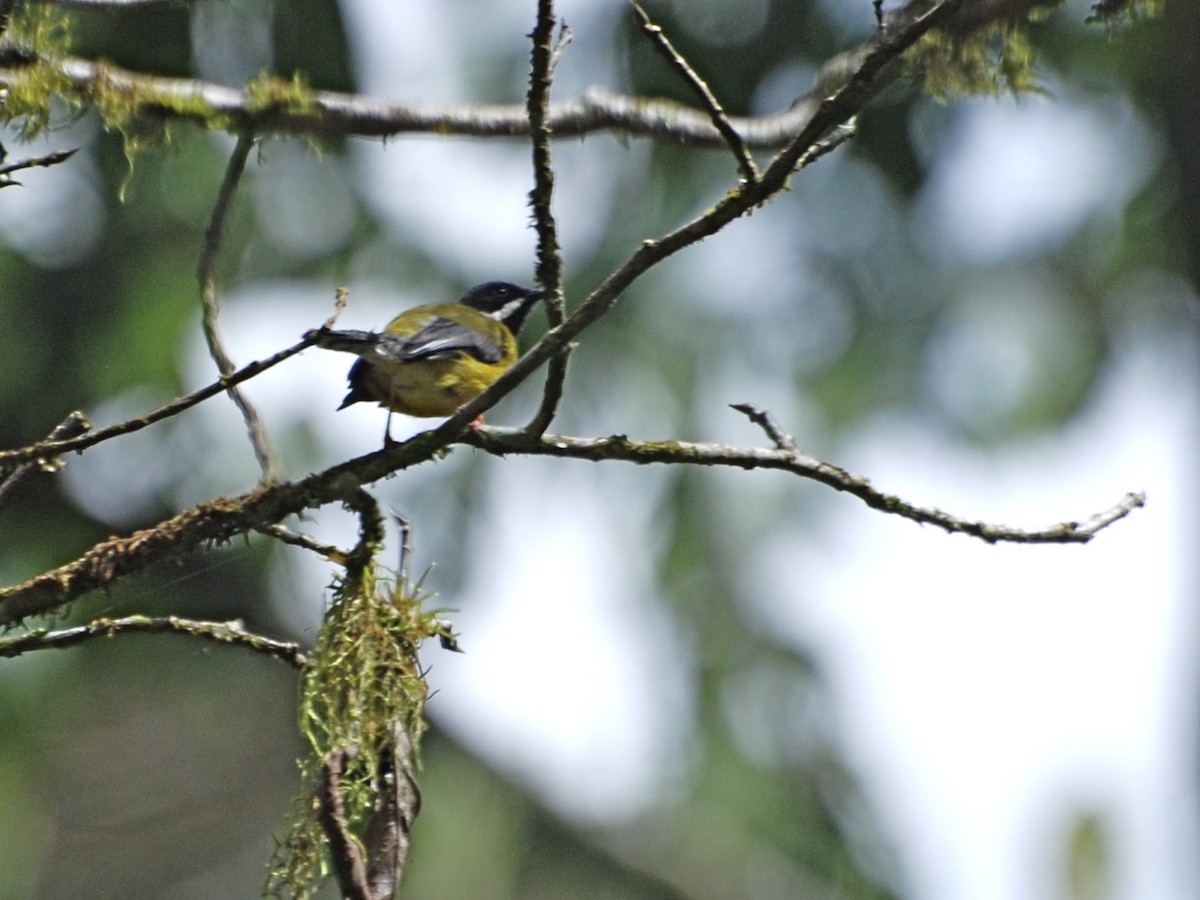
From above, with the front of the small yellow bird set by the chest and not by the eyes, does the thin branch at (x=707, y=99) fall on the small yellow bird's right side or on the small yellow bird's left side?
on the small yellow bird's right side

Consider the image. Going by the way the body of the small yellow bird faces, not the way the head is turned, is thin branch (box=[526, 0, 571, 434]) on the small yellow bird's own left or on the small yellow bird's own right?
on the small yellow bird's own right

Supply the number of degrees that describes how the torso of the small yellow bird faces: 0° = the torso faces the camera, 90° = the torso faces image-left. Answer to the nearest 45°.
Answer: approximately 270°

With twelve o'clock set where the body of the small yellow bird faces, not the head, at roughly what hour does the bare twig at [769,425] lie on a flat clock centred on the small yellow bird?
The bare twig is roughly at 2 o'clock from the small yellow bird.
